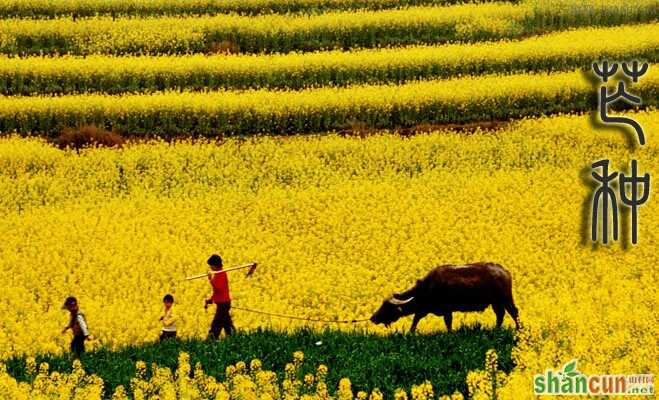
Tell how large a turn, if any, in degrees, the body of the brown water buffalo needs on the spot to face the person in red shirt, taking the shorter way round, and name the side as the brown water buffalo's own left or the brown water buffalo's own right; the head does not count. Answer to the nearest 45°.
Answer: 0° — it already faces them

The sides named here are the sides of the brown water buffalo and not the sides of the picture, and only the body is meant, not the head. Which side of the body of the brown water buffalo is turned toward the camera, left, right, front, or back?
left

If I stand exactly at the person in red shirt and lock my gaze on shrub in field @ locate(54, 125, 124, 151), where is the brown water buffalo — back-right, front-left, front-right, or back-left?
back-right

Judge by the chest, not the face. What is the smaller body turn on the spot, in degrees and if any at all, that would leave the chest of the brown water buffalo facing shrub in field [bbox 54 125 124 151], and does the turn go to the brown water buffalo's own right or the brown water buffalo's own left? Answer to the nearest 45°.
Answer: approximately 45° to the brown water buffalo's own right

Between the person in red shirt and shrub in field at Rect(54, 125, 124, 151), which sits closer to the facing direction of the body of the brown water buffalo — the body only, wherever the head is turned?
the person in red shirt
